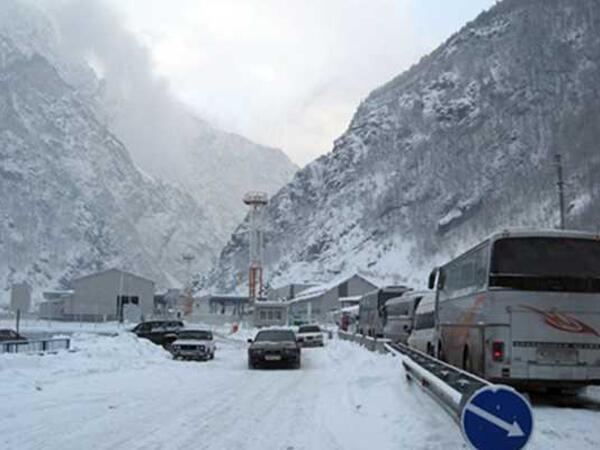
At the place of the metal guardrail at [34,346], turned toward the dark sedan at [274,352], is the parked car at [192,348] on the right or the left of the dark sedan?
left

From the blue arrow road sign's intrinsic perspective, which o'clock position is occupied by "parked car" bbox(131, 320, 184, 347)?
The parked car is roughly at 5 o'clock from the blue arrow road sign.

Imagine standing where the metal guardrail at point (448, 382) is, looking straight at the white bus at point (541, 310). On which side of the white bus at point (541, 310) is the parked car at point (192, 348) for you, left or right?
left

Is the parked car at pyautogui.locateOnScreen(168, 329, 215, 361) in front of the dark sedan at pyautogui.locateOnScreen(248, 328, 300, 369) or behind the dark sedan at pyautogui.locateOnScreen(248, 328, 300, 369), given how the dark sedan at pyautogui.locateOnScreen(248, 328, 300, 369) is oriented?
behind

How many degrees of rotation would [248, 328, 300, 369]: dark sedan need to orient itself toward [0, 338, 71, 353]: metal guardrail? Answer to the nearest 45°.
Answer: approximately 90° to its right

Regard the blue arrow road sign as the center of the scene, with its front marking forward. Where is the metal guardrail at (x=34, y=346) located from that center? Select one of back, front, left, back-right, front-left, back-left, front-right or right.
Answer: back-right

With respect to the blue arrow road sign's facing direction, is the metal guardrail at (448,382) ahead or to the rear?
to the rear

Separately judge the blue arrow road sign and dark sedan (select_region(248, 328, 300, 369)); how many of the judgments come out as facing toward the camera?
2

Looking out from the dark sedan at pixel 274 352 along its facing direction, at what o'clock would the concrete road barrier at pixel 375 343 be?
The concrete road barrier is roughly at 7 o'clock from the dark sedan.

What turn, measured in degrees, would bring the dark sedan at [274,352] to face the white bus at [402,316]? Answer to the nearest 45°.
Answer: approximately 135° to its left

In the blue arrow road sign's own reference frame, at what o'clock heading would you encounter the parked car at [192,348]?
The parked car is roughly at 5 o'clock from the blue arrow road sign.
